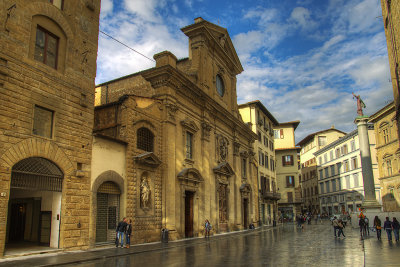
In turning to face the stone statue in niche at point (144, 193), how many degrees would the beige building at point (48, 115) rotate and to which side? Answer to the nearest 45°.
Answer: approximately 90° to its left

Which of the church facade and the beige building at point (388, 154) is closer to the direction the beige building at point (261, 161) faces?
the beige building

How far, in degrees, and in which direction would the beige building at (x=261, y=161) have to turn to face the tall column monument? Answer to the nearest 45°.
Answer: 0° — it already faces it

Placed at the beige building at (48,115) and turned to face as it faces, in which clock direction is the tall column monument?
The tall column monument is roughly at 10 o'clock from the beige building.

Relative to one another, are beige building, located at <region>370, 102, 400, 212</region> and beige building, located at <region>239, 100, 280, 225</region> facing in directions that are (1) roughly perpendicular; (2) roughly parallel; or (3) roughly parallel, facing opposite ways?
roughly parallel, facing opposite ways

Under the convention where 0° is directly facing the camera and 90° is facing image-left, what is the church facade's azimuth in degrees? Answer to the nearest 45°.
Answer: approximately 315°

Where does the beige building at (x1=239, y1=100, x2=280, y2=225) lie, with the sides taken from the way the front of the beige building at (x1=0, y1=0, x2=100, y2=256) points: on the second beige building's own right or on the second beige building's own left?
on the second beige building's own left
